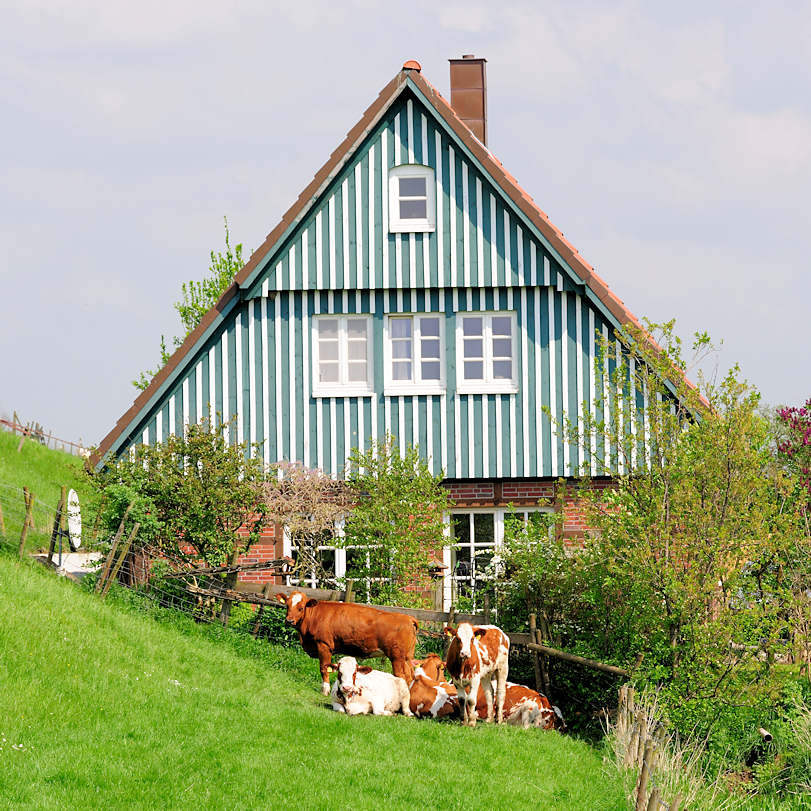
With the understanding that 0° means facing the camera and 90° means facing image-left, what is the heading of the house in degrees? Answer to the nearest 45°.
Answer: approximately 0°

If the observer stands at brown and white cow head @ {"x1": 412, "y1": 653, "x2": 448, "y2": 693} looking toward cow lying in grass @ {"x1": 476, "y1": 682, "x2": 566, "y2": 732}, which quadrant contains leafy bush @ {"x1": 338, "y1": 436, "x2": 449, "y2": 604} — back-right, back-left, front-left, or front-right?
back-left

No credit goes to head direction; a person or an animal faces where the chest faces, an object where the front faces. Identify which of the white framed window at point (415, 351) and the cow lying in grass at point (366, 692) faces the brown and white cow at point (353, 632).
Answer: the white framed window

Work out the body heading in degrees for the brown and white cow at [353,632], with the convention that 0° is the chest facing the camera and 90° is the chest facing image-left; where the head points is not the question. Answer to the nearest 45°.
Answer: approximately 90°

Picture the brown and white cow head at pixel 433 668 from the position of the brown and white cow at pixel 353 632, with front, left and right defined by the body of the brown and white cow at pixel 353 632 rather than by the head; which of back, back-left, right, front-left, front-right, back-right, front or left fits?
back-left

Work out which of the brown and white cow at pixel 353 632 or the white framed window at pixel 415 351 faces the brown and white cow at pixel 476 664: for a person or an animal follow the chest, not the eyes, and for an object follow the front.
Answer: the white framed window

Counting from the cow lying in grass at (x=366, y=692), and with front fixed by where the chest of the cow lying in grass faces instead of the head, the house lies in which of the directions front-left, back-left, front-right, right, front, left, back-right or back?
back-right

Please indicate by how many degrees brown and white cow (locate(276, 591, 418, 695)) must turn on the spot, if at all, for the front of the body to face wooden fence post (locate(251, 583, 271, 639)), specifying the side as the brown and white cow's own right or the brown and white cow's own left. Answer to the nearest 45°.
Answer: approximately 45° to the brown and white cow's own right

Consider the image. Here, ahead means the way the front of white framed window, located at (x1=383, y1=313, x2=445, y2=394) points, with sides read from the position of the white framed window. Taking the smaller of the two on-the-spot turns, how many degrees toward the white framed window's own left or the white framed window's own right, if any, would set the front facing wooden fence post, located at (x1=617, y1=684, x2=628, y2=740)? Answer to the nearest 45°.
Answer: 0° — it already faces it
